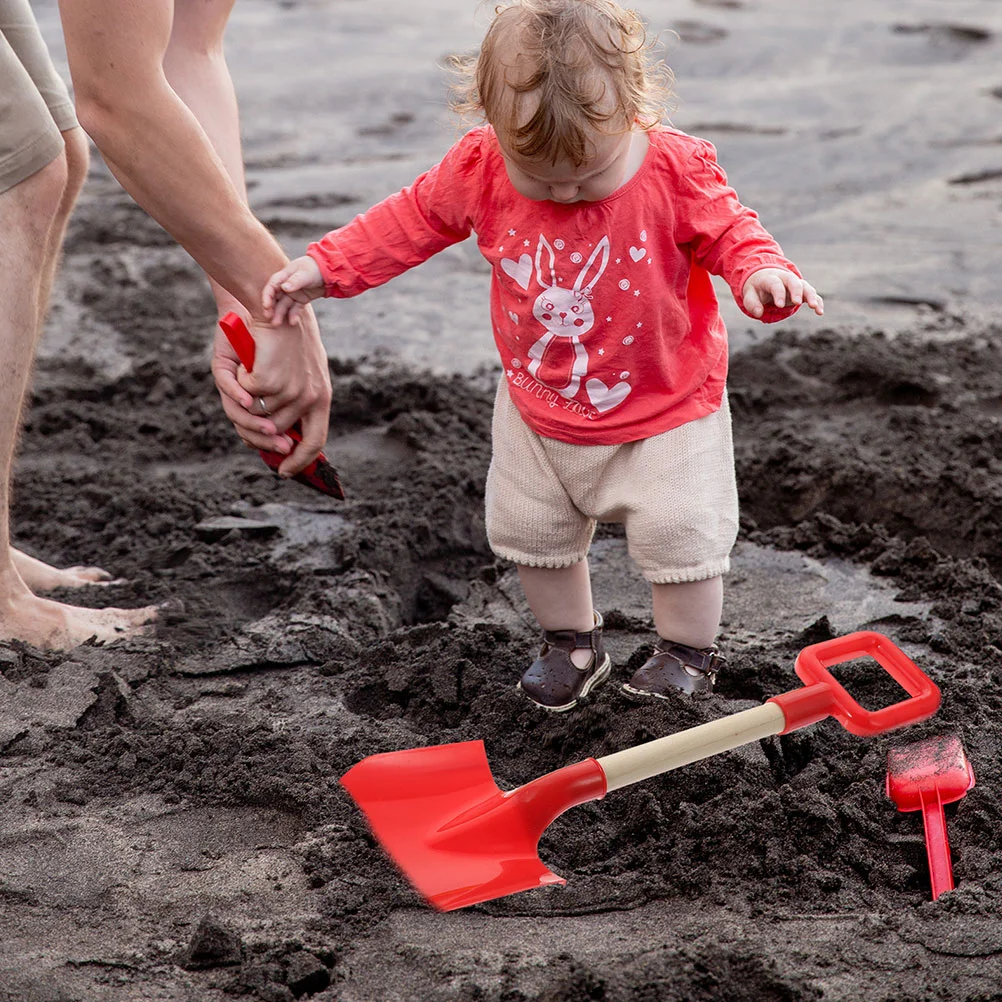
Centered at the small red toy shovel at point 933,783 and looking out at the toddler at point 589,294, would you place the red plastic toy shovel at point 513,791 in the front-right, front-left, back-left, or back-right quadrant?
front-left

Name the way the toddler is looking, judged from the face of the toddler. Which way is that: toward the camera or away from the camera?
toward the camera

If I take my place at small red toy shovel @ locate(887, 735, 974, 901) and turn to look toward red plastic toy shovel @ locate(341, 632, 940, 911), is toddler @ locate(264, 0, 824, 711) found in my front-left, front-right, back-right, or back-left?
front-right
